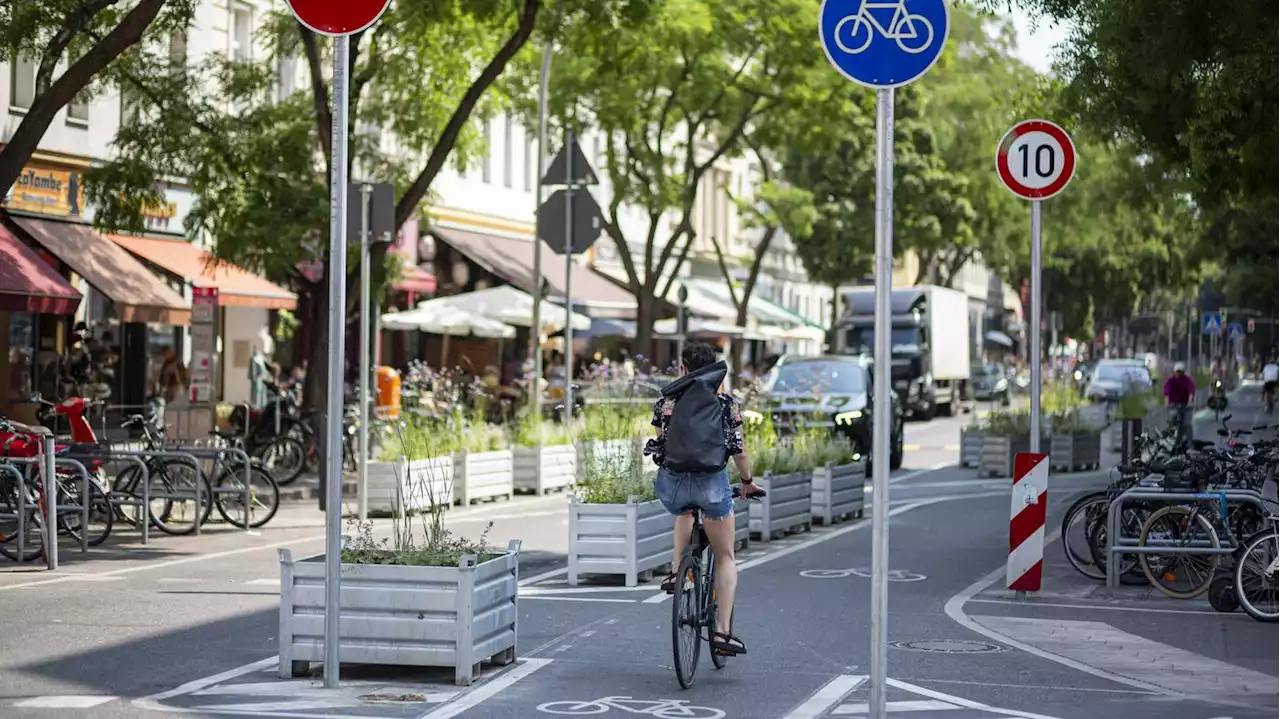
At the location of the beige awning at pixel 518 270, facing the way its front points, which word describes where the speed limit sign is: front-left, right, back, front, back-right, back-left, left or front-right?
front-right

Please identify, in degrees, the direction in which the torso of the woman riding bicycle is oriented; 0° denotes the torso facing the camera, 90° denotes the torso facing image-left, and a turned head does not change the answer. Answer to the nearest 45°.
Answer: approximately 180°

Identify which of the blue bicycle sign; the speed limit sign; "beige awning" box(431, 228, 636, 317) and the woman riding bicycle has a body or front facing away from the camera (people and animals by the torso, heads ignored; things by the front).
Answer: the woman riding bicycle

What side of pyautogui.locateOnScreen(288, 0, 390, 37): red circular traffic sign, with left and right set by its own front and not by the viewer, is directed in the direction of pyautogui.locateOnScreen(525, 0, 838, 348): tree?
back

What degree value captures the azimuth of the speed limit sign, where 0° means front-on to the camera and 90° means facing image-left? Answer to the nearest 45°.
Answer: approximately 0°

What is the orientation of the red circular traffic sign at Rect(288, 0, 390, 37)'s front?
toward the camera

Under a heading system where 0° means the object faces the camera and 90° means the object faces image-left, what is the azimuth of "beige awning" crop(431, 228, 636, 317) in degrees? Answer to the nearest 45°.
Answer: approximately 315°

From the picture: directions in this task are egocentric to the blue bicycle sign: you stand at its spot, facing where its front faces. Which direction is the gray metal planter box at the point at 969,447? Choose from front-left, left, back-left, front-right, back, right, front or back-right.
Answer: back

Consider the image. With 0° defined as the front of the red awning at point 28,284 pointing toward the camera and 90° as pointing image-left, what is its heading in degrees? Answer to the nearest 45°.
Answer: approximately 270°

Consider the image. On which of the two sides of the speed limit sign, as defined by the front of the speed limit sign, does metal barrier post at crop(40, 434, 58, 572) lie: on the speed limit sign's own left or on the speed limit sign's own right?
on the speed limit sign's own right

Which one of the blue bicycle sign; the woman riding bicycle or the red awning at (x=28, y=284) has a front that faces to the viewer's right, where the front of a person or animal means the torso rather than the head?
the red awning

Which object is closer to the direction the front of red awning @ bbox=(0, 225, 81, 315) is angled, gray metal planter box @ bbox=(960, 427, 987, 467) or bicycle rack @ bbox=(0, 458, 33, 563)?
the gray metal planter box

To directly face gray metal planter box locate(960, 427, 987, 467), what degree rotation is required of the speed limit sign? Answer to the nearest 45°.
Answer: approximately 180°
